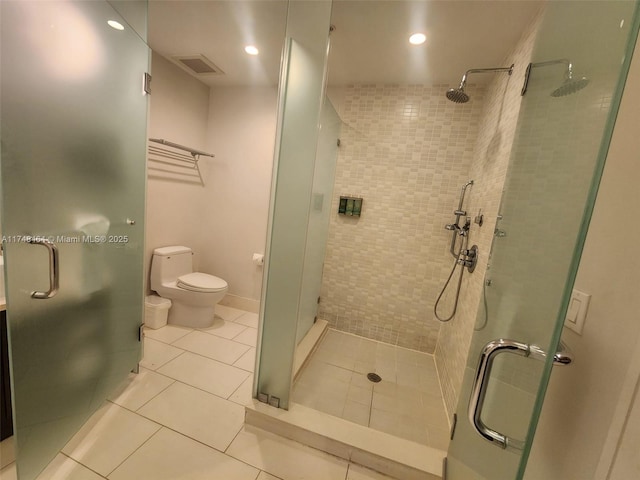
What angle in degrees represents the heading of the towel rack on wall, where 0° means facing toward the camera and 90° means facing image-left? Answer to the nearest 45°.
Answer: approximately 315°

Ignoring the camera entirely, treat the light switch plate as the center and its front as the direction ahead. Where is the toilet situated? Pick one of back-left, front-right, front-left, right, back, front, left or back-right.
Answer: front-right

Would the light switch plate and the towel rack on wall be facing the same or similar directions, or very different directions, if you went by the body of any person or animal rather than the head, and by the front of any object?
very different directions

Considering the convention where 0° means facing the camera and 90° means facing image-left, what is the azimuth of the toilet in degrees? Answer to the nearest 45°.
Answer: approximately 315°
